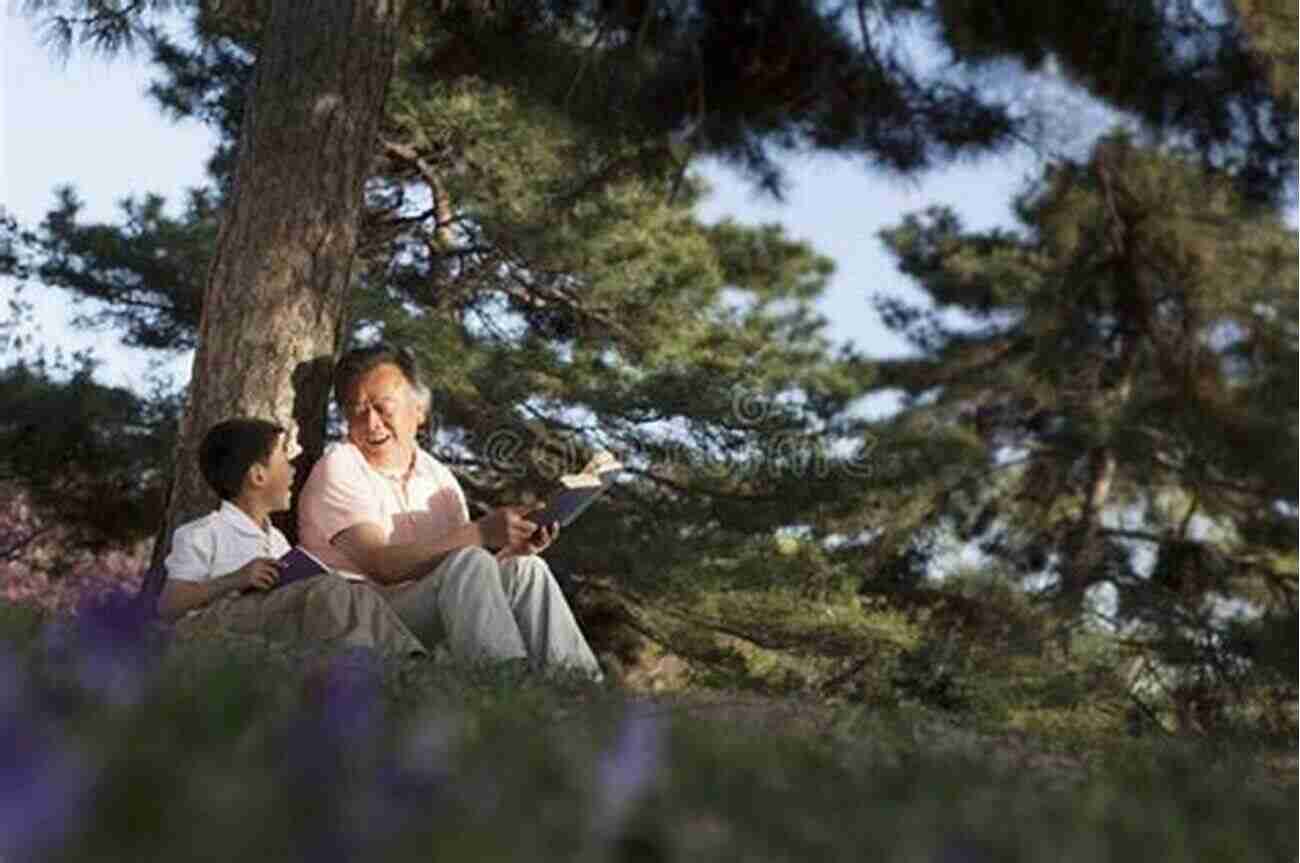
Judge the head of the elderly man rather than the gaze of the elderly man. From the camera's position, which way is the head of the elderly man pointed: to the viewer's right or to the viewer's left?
to the viewer's left

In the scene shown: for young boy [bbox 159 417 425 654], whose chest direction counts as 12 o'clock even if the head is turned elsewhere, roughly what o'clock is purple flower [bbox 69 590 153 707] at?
The purple flower is roughly at 3 o'clock from the young boy.

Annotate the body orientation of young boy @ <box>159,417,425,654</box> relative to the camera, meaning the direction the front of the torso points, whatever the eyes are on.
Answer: to the viewer's right

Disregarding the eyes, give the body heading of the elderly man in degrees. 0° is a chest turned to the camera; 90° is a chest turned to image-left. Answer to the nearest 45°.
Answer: approximately 315°
